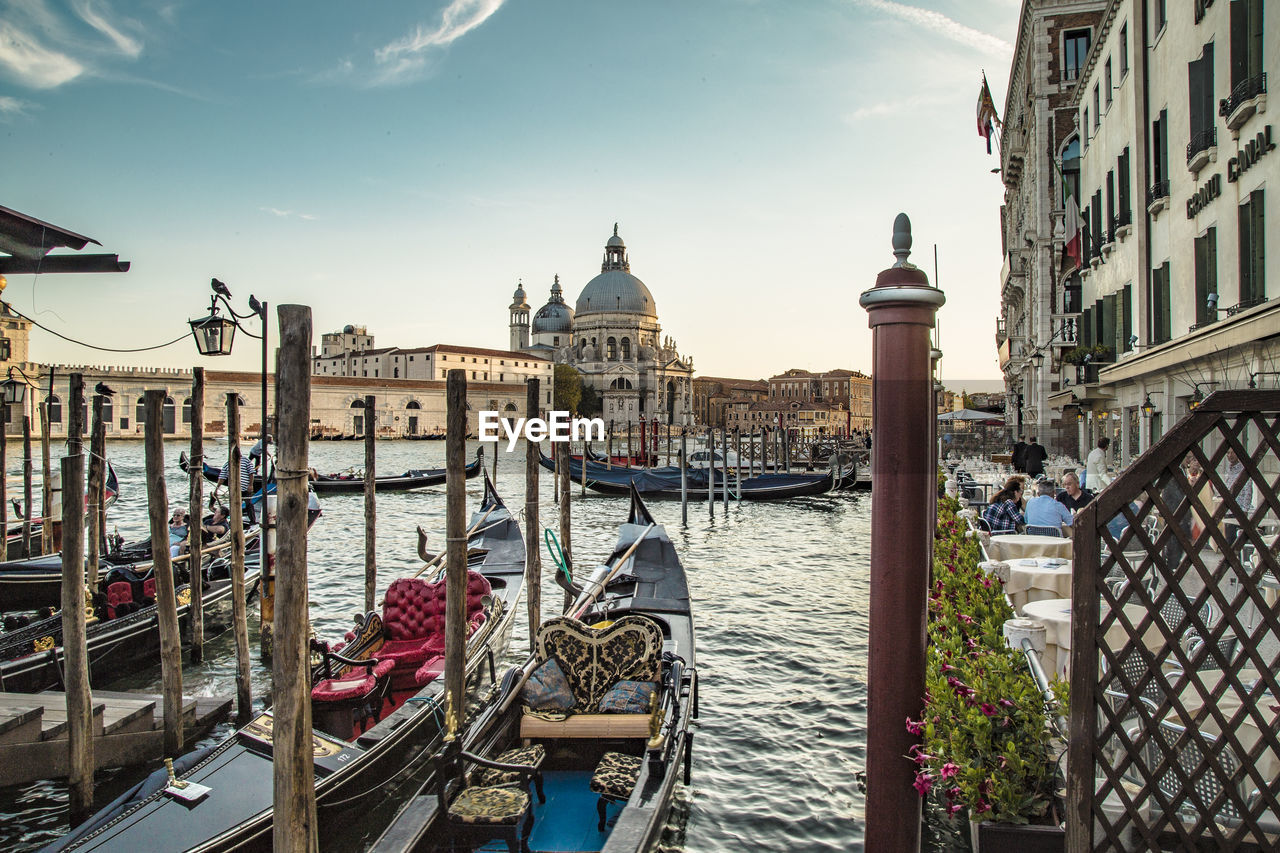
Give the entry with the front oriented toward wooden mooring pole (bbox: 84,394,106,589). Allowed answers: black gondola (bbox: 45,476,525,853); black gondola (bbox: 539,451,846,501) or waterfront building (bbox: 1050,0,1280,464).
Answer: the waterfront building

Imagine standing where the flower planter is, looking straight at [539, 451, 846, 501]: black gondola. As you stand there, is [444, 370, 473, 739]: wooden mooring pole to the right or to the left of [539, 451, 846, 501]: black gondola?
left

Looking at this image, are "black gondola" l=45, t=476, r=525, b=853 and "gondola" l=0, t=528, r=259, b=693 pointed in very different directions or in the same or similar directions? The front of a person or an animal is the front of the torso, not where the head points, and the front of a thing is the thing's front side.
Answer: same or similar directions

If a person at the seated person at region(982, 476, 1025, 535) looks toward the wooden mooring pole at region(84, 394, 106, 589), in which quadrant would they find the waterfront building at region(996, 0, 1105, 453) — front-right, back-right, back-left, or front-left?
back-right

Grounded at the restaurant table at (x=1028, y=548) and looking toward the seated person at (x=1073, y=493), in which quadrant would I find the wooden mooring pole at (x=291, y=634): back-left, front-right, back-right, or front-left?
back-left

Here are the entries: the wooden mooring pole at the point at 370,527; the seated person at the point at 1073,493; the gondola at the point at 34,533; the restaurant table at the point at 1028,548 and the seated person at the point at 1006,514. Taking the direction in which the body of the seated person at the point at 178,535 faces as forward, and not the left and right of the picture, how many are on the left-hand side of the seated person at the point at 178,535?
4

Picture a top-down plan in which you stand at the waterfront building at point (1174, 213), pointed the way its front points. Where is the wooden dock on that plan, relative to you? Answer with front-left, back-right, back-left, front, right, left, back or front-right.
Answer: front

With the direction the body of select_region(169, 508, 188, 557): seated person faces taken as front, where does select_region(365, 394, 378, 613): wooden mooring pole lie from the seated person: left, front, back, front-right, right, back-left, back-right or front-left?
left

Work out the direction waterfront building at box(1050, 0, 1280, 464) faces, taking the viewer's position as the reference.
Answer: facing the viewer and to the left of the viewer

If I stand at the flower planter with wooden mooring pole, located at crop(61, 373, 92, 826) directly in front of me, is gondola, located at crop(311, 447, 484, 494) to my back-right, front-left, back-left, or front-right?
front-right

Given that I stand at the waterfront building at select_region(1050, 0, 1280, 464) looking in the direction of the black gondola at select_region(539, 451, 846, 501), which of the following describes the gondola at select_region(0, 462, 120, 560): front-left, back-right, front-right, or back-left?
front-left
